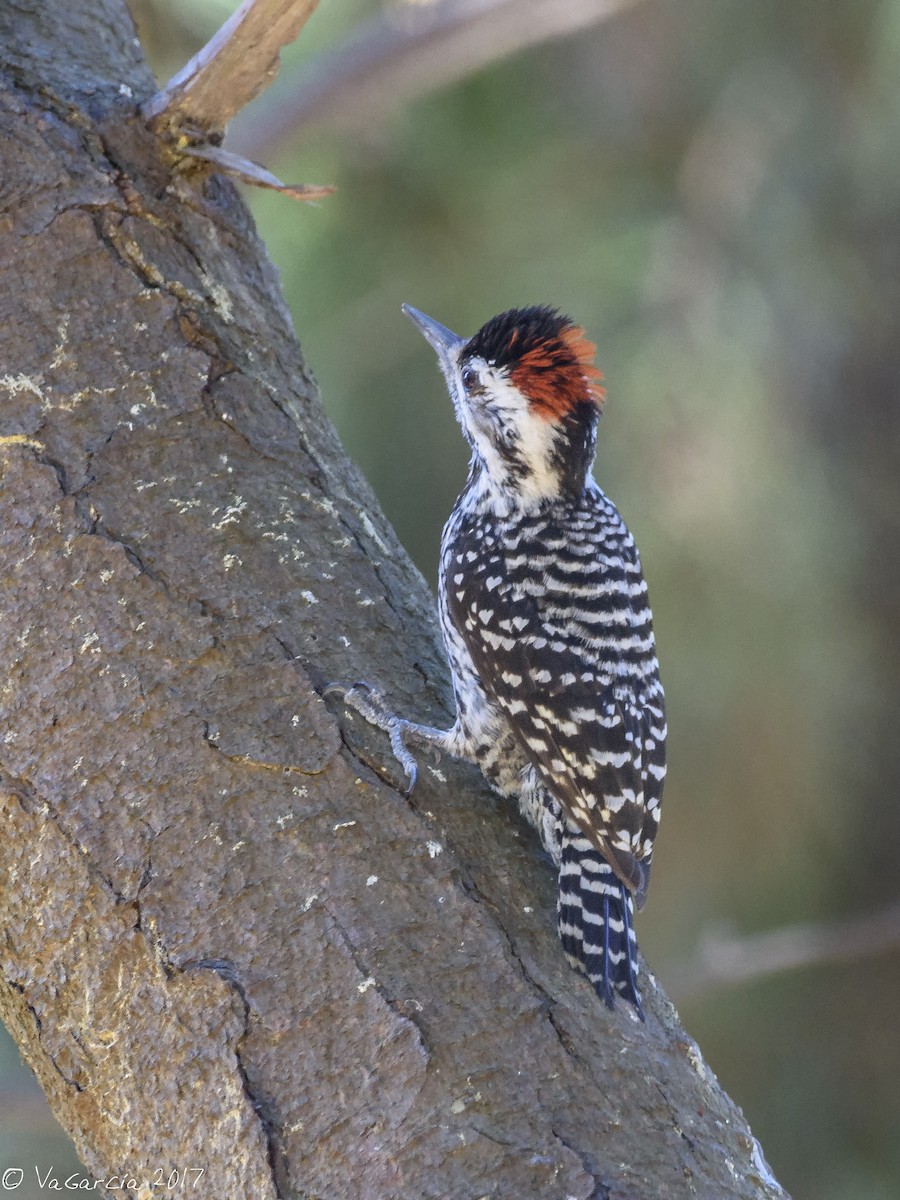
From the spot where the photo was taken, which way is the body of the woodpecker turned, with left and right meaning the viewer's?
facing away from the viewer and to the left of the viewer
